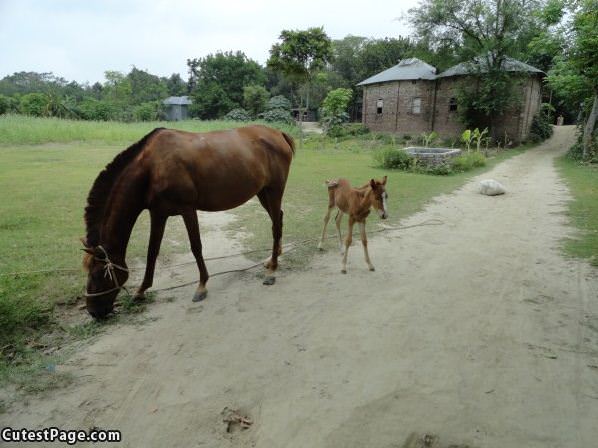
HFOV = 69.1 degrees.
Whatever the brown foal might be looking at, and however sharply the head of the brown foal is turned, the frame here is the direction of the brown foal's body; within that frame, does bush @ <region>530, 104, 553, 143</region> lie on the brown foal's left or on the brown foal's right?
on the brown foal's left

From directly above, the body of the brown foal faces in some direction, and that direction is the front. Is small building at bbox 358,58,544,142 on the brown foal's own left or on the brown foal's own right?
on the brown foal's own left

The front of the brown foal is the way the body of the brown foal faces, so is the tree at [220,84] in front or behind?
behind

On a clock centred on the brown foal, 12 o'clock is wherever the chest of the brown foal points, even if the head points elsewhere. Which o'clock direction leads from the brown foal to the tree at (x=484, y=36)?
The tree is roughly at 8 o'clock from the brown foal.

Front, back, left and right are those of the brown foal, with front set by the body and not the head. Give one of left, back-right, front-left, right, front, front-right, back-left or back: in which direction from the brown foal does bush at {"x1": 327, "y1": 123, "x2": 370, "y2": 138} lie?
back-left

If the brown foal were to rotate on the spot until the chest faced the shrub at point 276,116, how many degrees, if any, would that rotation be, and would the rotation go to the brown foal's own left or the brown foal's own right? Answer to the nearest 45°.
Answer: approximately 135° to the brown foal's own left

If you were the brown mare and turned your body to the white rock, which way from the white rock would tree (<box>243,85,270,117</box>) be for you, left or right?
left

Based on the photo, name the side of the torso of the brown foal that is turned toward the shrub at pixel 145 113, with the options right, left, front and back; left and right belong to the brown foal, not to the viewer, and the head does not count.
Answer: back

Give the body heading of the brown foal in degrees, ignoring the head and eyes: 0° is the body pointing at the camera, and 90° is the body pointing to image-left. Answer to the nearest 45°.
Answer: approximately 315°

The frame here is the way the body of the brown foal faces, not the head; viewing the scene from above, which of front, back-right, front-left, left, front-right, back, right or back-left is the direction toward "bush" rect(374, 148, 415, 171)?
back-left
